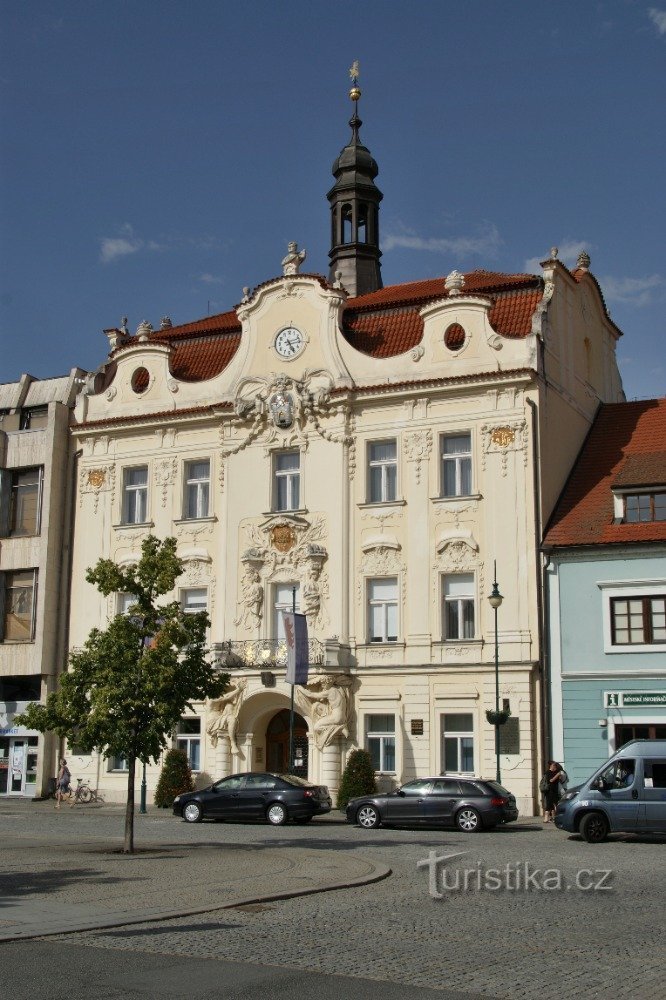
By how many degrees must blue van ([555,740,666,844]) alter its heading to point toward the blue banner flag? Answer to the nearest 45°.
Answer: approximately 45° to its right

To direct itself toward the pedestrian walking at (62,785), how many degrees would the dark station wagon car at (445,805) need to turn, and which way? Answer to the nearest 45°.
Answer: approximately 45° to its right

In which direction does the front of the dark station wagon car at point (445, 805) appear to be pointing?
to the viewer's left

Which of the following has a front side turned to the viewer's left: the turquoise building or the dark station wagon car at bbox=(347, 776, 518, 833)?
the dark station wagon car

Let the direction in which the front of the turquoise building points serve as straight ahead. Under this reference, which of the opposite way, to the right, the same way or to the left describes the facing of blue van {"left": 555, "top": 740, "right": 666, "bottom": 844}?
to the right

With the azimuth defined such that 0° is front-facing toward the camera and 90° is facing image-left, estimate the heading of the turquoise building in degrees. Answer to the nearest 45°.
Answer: approximately 0°

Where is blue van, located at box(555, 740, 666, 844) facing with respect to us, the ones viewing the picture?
facing to the left of the viewer

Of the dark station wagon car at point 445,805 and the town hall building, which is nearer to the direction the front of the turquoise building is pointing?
the dark station wagon car

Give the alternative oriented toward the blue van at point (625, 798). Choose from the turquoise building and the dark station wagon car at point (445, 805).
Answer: the turquoise building

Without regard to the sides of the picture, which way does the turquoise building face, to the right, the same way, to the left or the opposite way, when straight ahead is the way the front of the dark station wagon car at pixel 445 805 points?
to the left

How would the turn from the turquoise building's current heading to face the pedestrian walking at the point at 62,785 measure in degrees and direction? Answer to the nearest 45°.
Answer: approximately 90° to its right

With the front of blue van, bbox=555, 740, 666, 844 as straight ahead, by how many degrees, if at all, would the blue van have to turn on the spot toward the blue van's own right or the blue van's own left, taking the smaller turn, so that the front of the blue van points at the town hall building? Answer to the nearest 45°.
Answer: approximately 45° to the blue van's own right

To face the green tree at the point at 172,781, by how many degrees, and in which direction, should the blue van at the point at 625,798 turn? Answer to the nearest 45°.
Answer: approximately 45° to its right
